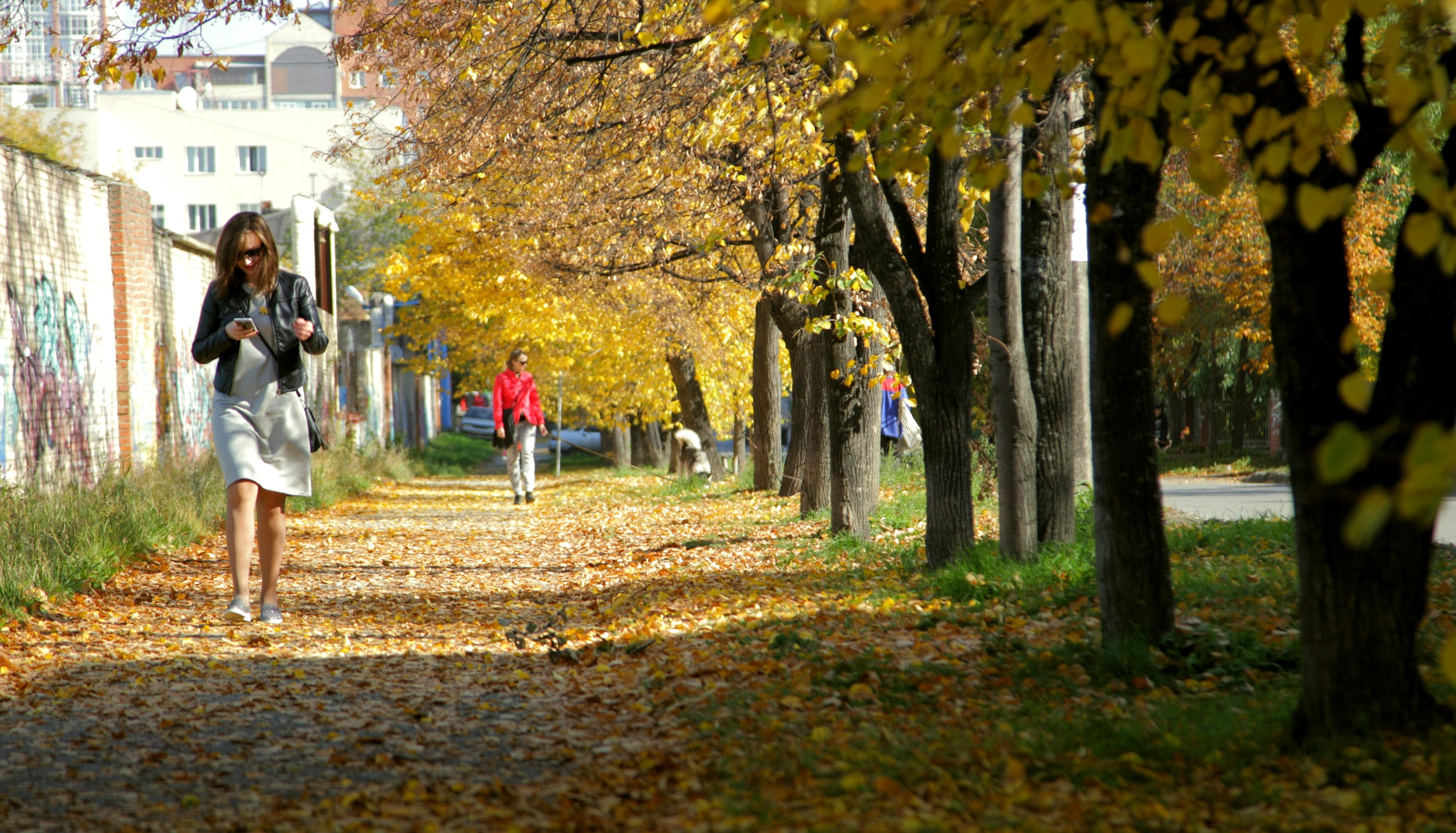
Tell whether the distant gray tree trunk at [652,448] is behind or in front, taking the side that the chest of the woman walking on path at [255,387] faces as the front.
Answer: behind

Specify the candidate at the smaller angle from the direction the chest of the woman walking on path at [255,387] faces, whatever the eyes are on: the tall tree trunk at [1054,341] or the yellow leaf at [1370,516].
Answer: the yellow leaf

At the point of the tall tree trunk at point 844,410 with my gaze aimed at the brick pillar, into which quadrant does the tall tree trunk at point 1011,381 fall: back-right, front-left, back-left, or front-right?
back-left

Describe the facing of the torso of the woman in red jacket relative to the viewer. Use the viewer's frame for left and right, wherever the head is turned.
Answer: facing the viewer

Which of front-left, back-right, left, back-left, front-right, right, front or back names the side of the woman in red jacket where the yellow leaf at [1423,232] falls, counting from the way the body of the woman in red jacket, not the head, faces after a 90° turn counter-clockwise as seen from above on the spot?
right

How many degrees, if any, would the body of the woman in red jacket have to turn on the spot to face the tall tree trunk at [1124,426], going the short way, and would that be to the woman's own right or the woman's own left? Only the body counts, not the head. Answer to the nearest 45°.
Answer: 0° — they already face it

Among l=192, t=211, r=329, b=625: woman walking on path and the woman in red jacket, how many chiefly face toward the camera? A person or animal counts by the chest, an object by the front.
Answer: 2

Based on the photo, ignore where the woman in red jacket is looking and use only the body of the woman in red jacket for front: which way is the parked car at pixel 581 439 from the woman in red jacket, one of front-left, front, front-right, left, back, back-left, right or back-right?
back

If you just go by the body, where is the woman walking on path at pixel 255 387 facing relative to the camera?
toward the camera

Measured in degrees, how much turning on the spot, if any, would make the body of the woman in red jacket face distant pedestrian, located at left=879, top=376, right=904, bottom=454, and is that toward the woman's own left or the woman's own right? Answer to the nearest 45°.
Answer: approximately 135° to the woman's own left

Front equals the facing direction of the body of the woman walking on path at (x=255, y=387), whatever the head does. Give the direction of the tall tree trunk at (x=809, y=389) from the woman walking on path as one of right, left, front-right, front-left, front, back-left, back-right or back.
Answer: back-left

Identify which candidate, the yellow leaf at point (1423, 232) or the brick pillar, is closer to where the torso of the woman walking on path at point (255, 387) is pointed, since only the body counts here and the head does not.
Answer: the yellow leaf

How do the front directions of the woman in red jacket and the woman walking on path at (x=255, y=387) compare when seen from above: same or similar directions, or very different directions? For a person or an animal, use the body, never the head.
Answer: same or similar directions
